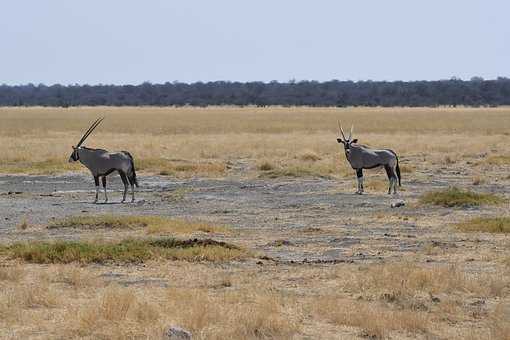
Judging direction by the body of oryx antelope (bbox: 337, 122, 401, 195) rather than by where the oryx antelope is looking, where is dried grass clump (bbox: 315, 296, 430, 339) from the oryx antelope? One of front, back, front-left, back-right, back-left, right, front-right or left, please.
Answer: left

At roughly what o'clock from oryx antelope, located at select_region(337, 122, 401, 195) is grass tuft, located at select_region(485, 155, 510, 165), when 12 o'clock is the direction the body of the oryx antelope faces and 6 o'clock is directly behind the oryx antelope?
The grass tuft is roughly at 4 o'clock from the oryx antelope.

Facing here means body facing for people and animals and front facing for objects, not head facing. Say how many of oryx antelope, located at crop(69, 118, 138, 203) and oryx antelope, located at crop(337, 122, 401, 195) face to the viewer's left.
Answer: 2

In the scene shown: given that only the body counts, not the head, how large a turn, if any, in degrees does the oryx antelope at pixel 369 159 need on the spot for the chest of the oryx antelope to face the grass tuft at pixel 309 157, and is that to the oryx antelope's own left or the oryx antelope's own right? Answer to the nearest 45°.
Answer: approximately 90° to the oryx antelope's own right

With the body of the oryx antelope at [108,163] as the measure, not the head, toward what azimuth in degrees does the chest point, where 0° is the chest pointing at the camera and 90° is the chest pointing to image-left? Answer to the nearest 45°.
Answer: approximately 90°

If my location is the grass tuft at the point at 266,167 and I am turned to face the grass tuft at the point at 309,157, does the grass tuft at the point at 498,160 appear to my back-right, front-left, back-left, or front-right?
front-right

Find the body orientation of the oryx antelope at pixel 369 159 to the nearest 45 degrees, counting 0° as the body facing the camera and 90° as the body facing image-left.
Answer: approximately 90°

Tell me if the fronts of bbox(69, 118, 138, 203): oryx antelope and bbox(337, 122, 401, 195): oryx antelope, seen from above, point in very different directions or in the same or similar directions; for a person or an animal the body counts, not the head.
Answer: same or similar directions

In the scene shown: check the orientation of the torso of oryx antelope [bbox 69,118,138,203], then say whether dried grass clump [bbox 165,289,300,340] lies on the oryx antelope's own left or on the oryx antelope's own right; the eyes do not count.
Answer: on the oryx antelope's own left

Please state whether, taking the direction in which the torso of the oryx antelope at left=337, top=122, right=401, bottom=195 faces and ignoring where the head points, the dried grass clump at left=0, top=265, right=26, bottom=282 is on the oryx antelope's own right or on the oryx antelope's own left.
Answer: on the oryx antelope's own left

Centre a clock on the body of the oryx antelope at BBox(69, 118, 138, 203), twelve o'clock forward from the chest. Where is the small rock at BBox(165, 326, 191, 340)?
The small rock is roughly at 9 o'clock from the oryx antelope.

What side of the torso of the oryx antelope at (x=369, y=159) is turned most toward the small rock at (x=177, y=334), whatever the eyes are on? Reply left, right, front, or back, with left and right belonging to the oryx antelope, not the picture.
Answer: left

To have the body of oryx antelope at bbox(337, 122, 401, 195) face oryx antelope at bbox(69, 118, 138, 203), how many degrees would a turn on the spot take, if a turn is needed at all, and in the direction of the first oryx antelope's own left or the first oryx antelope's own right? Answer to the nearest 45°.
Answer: approximately 45° to the first oryx antelope's own left
